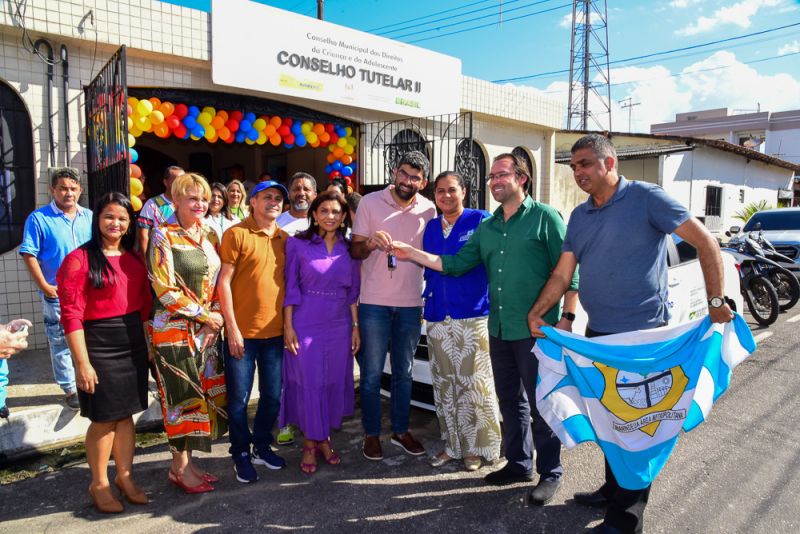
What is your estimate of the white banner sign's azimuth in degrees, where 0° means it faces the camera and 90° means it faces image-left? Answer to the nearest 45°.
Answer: approximately 315°

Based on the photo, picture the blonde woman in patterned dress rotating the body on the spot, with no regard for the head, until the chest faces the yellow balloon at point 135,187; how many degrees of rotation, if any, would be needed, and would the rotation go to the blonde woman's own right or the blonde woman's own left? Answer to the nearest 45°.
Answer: approximately 135° to the blonde woman's own left

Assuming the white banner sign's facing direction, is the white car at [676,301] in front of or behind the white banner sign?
in front

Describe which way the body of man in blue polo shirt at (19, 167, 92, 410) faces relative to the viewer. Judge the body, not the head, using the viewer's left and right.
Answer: facing the viewer and to the right of the viewer

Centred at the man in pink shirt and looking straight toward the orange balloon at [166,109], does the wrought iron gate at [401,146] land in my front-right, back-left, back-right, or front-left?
front-right

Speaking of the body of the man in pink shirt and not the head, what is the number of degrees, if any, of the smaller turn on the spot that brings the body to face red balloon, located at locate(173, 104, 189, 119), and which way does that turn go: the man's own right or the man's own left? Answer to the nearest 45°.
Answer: approximately 135° to the man's own right

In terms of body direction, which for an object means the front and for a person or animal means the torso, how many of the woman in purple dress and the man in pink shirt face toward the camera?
2

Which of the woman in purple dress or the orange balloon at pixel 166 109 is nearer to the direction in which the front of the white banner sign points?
the woman in purple dress

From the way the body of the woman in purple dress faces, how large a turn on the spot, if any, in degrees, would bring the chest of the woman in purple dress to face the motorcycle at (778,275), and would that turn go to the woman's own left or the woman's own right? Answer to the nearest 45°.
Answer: approximately 135° to the woman's own left

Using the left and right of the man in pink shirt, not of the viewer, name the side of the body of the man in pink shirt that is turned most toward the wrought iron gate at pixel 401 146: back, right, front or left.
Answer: back

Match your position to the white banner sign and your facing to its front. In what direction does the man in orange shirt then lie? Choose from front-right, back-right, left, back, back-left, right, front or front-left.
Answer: front-right

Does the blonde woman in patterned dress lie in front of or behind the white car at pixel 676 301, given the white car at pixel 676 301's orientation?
in front

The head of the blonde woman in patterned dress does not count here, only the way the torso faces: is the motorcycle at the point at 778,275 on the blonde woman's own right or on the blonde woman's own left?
on the blonde woman's own left

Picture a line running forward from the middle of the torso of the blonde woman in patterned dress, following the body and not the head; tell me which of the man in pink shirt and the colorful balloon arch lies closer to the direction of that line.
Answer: the man in pink shirt
